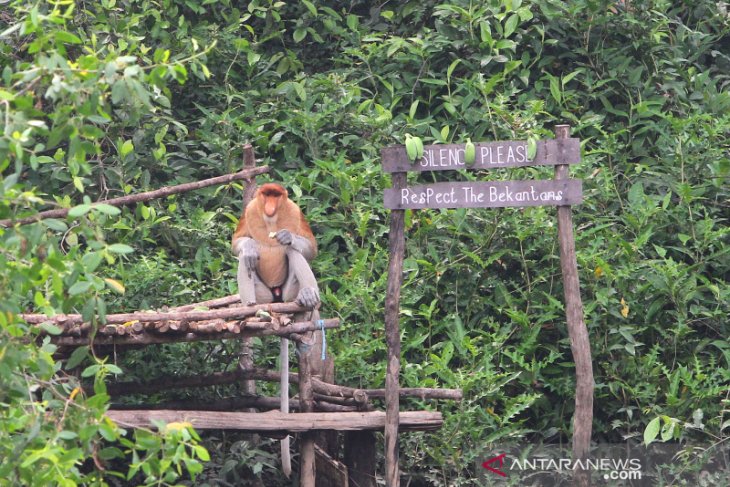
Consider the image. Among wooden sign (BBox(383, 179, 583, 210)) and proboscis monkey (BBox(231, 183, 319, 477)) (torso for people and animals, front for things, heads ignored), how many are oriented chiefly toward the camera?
2

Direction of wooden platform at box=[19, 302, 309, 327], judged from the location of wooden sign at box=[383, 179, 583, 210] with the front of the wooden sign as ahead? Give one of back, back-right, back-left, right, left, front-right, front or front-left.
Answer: right

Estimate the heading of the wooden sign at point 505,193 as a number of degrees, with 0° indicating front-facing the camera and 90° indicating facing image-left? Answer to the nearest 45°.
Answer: approximately 0°

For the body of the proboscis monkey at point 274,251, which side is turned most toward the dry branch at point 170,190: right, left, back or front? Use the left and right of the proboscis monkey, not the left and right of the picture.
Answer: right

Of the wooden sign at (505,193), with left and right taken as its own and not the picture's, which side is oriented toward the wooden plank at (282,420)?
right

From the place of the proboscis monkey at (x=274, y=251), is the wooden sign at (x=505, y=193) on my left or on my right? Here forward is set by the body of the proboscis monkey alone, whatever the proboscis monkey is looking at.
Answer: on my left

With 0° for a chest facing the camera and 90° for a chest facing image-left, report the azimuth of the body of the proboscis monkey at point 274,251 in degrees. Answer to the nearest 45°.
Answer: approximately 0°
